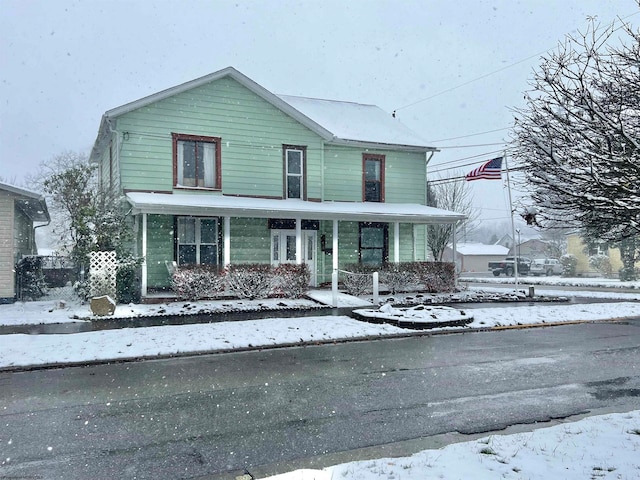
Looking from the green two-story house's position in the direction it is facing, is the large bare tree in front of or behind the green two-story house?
in front

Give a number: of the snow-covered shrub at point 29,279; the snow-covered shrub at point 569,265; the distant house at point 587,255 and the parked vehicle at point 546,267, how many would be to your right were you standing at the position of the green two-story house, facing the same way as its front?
1

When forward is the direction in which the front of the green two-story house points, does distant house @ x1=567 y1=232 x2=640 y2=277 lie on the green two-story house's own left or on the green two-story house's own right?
on the green two-story house's own left

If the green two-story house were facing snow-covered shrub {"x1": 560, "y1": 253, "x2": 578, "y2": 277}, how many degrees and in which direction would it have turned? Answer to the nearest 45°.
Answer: approximately 135° to its left

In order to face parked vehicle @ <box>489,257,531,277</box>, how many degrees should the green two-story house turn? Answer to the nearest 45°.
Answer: approximately 135° to its left

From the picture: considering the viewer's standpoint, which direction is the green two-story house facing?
facing the viewer

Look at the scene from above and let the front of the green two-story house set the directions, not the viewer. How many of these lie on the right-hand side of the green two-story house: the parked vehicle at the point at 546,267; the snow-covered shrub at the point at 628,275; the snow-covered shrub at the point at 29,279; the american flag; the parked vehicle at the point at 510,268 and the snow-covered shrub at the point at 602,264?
1

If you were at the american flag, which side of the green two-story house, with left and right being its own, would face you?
left

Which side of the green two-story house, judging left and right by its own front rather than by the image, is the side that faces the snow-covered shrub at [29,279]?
right

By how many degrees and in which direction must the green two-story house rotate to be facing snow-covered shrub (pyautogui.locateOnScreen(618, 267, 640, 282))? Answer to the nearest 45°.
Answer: approximately 135° to its left

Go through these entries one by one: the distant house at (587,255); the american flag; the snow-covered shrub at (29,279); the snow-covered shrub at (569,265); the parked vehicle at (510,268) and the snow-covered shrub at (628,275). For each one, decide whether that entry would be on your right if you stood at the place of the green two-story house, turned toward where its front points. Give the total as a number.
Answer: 1
